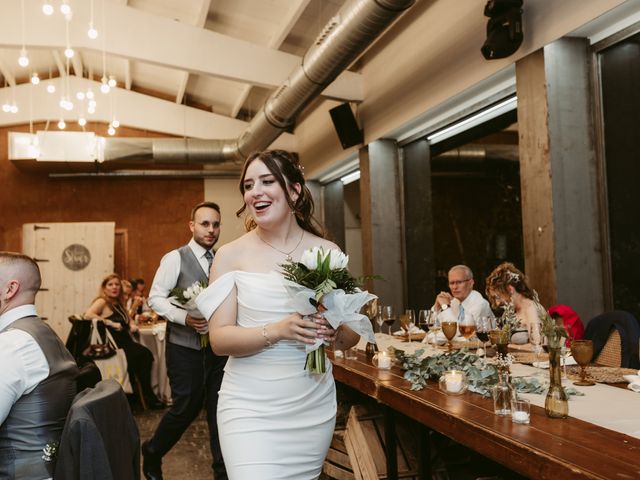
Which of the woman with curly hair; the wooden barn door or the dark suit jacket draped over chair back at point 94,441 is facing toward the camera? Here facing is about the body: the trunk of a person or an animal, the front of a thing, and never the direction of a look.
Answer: the wooden barn door

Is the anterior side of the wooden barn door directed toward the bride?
yes

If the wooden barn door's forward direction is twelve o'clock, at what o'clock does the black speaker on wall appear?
The black speaker on wall is roughly at 11 o'clock from the wooden barn door.

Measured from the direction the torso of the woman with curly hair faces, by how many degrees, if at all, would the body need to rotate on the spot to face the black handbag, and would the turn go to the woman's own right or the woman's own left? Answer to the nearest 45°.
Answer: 0° — they already face it

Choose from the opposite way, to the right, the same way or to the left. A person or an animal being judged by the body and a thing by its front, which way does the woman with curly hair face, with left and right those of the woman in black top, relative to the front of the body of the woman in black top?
the opposite way

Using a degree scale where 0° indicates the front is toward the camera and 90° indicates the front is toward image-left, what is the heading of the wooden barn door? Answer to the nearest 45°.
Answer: approximately 0°

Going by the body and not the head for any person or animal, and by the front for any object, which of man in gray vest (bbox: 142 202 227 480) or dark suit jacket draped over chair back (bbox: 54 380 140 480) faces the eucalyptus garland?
the man in gray vest

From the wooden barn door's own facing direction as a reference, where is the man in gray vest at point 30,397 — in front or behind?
in front

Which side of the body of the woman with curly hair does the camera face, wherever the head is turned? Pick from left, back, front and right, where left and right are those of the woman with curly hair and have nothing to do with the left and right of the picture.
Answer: left

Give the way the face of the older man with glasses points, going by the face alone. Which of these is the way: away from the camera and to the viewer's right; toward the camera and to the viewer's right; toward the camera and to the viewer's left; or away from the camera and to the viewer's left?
toward the camera and to the viewer's left
